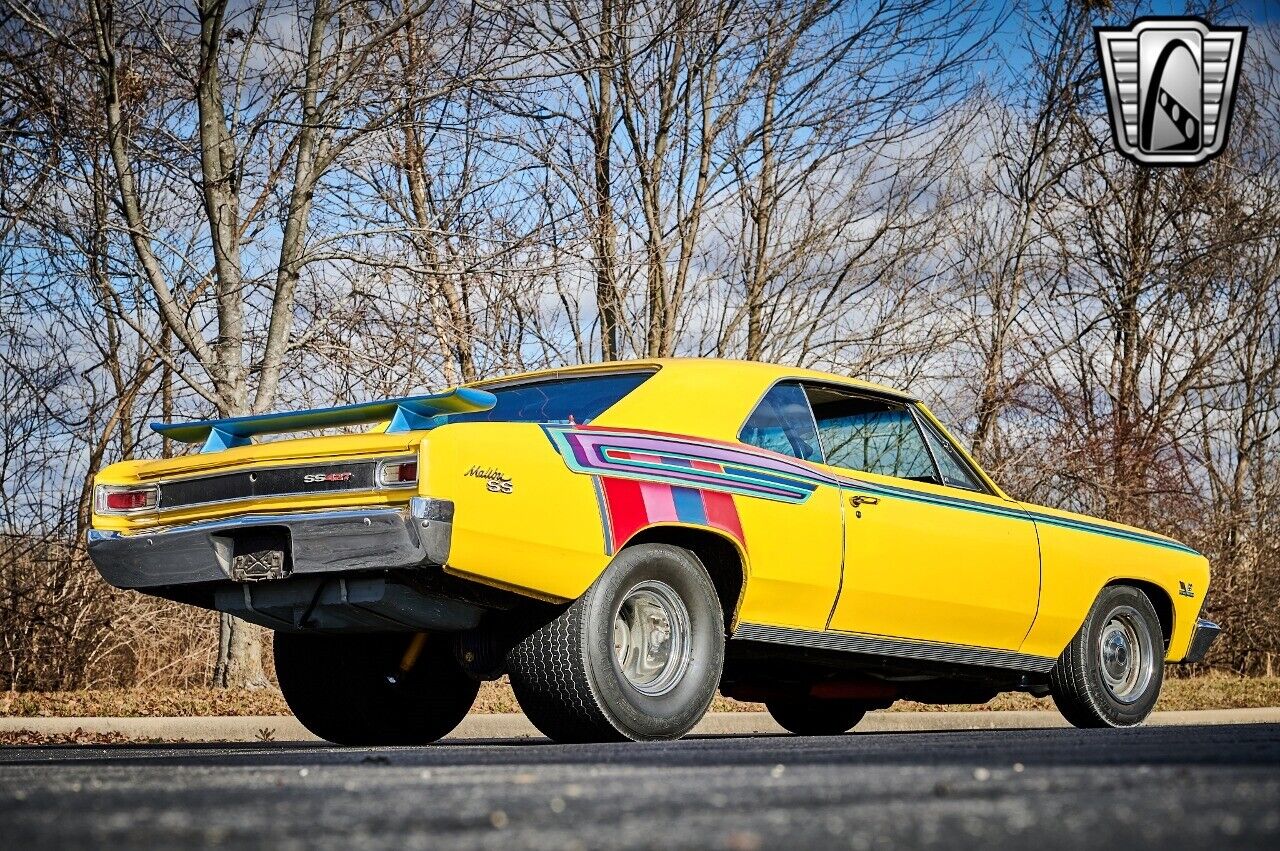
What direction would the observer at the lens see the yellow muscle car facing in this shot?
facing away from the viewer and to the right of the viewer

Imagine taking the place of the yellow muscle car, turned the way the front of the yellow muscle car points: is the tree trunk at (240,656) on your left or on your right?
on your left
